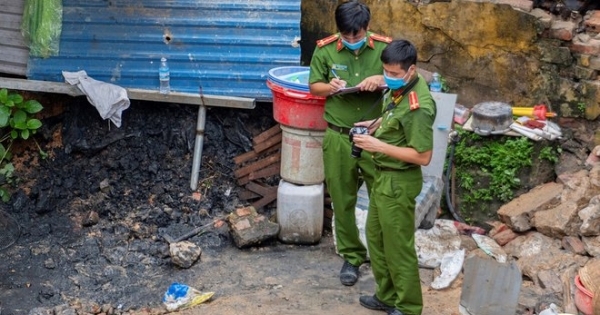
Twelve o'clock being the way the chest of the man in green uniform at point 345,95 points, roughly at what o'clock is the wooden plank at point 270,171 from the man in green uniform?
The wooden plank is roughly at 5 o'clock from the man in green uniform.

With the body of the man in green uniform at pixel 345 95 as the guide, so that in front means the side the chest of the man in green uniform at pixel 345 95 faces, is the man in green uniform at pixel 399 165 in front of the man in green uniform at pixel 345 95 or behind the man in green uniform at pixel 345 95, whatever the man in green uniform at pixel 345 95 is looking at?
in front

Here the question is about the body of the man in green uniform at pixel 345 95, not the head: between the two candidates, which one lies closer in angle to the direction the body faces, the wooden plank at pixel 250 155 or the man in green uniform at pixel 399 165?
the man in green uniform

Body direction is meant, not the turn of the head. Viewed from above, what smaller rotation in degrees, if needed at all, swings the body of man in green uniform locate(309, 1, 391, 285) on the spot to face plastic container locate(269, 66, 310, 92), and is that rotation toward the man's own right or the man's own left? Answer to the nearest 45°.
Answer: approximately 135° to the man's own right

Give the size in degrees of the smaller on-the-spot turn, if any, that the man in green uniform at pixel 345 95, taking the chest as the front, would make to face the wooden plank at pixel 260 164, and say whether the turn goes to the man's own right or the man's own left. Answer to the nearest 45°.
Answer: approximately 135° to the man's own right

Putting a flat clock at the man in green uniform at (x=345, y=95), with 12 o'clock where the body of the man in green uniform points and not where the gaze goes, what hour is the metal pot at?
The metal pot is roughly at 8 o'clock from the man in green uniform.

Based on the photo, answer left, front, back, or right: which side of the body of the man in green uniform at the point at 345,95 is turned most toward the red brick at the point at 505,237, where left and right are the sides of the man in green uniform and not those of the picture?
left

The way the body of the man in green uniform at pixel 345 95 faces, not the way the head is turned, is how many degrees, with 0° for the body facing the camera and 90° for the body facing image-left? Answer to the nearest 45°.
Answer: approximately 0°

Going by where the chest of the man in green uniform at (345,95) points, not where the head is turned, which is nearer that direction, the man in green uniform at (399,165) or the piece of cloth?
the man in green uniform

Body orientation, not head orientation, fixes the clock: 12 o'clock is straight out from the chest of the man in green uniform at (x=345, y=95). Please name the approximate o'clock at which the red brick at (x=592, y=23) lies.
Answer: The red brick is roughly at 8 o'clock from the man in green uniform.
